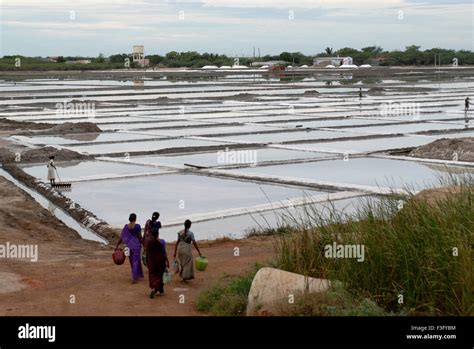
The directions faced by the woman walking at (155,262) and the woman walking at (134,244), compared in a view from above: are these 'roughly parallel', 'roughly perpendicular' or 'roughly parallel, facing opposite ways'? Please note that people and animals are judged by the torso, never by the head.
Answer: roughly parallel

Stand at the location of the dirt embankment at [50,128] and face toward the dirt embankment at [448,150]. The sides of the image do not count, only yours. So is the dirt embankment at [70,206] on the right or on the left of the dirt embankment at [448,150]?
right

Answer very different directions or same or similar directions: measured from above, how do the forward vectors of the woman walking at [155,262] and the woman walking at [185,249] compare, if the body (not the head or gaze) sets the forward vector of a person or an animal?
same or similar directions

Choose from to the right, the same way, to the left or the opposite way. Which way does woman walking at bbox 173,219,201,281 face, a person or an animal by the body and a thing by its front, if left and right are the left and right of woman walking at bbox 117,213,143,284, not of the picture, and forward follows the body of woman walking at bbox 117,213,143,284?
the same way
